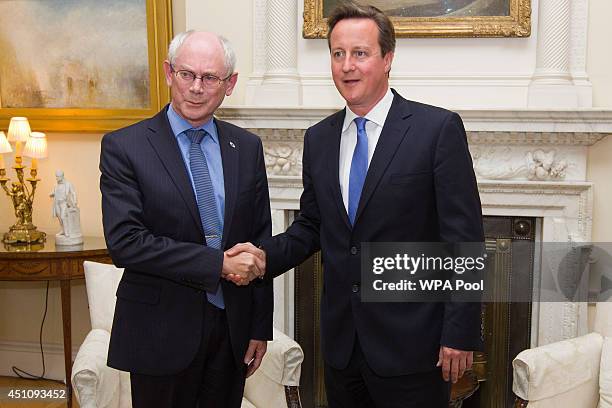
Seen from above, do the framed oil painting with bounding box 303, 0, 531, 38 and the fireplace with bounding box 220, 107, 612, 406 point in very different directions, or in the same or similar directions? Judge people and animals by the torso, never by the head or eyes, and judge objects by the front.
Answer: same or similar directions

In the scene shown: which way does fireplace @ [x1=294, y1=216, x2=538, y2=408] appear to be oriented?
toward the camera

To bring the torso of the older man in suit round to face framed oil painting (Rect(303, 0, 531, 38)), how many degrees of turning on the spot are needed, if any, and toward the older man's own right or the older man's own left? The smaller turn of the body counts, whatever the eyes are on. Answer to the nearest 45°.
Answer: approximately 90° to the older man's own left

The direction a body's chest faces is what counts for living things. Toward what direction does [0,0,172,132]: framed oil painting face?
toward the camera

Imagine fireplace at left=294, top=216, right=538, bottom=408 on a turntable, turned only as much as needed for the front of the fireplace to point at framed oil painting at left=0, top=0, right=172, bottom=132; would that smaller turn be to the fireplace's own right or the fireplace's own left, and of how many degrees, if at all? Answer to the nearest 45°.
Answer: approximately 90° to the fireplace's own right

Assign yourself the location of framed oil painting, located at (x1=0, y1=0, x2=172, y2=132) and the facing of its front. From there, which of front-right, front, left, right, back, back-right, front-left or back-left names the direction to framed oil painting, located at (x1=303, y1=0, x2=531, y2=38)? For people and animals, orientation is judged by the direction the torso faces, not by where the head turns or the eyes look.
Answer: front-left

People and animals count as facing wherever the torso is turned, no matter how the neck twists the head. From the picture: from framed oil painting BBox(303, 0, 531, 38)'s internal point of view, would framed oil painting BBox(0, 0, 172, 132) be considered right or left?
on its right

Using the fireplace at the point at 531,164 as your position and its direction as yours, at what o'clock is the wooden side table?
The wooden side table is roughly at 3 o'clock from the fireplace.

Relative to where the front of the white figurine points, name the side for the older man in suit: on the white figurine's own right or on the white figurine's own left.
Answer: on the white figurine's own left

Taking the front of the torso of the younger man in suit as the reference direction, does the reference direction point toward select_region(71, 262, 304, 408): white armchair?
no

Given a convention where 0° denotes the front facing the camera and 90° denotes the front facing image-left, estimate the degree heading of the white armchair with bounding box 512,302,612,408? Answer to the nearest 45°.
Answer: approximately 45°

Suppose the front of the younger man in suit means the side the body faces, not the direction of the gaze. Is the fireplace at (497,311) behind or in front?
behind

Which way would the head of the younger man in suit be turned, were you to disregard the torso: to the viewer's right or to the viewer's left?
to the viewer's left
